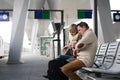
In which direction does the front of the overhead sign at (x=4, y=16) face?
toward the camera

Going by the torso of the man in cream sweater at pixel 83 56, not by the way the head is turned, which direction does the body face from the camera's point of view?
to the viewer's left

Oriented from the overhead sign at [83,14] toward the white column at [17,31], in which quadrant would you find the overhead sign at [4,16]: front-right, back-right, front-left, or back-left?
front-right

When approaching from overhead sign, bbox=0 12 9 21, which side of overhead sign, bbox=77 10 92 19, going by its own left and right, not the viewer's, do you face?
right

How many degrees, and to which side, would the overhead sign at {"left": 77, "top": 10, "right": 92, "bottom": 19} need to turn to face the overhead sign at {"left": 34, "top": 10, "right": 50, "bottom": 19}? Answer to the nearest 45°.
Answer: approximately 90° to its right

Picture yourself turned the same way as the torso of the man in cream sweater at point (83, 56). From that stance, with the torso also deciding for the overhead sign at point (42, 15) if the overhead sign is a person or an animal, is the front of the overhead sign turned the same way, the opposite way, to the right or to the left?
to the left

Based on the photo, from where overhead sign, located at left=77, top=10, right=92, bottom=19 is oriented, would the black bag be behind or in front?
in front

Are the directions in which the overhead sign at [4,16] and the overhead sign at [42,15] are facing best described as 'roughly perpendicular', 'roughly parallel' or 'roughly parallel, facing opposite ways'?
roughly parallel

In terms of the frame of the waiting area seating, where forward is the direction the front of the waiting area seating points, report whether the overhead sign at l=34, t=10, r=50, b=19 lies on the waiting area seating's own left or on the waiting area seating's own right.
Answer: on the waiting area seating's own right

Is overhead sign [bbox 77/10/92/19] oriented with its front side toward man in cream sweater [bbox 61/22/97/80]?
yes

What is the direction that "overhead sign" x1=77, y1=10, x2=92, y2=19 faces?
toward the camera

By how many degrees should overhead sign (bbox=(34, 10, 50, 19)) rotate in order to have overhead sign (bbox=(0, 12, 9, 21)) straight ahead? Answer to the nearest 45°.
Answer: approximately 90° to its right

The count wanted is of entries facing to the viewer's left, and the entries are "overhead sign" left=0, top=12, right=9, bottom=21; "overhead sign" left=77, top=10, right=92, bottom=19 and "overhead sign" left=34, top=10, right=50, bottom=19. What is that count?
0
